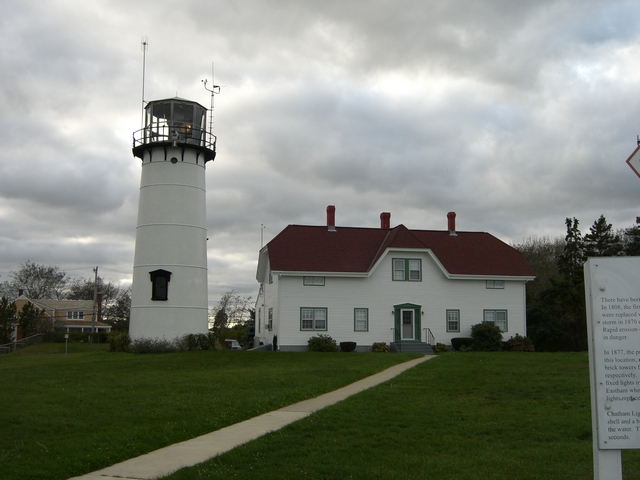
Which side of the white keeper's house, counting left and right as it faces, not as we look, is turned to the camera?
front

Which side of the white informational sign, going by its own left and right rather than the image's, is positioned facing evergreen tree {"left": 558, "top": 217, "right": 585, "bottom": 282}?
back

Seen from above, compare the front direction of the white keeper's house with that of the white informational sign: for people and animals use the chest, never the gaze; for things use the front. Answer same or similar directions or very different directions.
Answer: same or similar directions

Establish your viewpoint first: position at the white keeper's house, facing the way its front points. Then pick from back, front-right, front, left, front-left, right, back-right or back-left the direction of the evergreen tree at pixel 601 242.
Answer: back-left

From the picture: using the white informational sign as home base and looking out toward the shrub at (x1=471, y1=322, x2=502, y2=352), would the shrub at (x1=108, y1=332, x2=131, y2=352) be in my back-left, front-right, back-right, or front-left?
front-left

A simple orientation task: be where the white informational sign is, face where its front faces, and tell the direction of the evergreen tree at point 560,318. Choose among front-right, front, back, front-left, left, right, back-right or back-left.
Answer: back

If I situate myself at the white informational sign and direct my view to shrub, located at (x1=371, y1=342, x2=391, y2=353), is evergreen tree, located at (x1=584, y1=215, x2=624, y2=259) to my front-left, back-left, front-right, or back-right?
front-right

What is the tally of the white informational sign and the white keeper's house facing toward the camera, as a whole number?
2

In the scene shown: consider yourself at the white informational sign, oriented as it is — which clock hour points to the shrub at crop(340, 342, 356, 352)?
The shrub is roughly at 5 o'clock from the white informational sign.

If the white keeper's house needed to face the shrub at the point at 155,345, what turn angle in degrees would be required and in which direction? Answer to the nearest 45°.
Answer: approximately 90° to its right

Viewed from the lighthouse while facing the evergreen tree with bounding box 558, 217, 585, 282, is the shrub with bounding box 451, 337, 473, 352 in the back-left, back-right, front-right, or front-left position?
front-right
